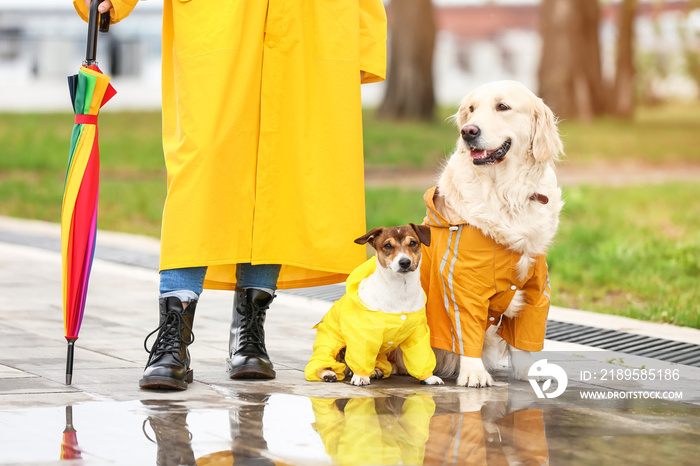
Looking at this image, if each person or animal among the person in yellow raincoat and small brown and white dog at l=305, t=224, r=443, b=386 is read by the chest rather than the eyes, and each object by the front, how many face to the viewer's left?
0

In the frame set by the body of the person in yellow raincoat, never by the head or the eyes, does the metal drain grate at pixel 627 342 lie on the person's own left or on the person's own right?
on the person's own left

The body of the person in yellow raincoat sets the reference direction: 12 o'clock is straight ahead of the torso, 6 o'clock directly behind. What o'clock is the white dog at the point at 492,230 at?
The white dog is roughly at 9 o'clock from the person in yellow raincoat.

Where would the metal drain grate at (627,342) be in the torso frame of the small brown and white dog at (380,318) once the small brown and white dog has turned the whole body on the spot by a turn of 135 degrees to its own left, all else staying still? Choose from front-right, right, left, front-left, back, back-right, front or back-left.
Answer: front-right

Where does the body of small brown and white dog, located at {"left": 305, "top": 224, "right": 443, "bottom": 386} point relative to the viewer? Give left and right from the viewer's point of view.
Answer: facing the viewer and to the right of the viewer
